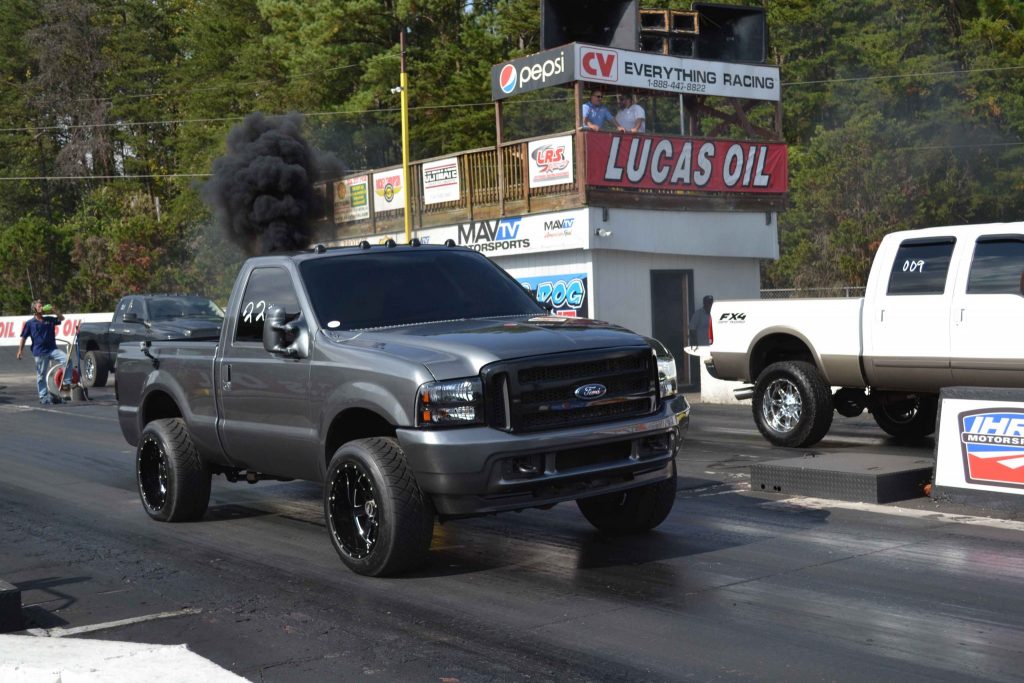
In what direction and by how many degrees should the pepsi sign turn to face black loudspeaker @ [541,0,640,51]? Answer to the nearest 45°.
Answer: approximately 180°

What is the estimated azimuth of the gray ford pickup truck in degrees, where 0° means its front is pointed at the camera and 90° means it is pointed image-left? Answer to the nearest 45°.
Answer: approximately 315°

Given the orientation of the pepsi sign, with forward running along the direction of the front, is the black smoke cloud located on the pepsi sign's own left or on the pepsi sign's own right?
on the pepsi sign's own right

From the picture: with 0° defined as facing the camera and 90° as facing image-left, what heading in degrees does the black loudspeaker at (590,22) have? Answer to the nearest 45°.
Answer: approximately 0°

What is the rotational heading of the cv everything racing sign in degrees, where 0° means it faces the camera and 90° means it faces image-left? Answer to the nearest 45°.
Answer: approximately 315°

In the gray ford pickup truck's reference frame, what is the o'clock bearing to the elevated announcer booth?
The elevated announcer booth is roughly at 8 o'clock from the gray ford pickup truck.

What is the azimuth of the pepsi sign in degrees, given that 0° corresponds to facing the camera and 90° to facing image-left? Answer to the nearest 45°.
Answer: approximately 45°

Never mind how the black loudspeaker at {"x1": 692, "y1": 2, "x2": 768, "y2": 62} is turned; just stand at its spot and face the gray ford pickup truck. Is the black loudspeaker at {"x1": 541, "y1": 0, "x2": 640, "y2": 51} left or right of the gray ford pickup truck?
right

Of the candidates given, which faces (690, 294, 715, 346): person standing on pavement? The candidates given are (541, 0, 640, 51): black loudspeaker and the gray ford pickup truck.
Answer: the black loudspeaker

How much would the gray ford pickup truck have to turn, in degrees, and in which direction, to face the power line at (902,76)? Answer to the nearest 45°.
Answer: approximately 90° to its left

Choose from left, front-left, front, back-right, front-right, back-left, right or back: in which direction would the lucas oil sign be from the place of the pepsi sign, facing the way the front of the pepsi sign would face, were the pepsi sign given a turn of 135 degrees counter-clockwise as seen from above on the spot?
front

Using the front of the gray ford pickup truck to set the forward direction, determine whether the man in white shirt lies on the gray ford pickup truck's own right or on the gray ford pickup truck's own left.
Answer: on the gray ford pickup truck's own left

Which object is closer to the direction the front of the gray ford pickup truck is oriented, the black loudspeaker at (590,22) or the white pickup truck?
the white pickup truck

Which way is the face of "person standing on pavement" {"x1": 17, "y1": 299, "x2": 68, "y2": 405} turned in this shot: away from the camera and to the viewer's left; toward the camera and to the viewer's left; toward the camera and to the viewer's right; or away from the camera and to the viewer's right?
toward the camera and to the viewer's right
